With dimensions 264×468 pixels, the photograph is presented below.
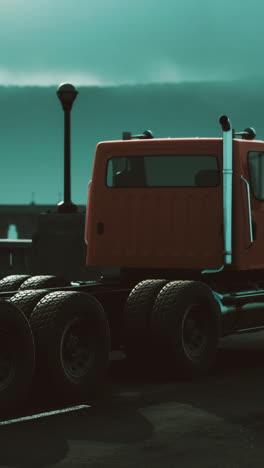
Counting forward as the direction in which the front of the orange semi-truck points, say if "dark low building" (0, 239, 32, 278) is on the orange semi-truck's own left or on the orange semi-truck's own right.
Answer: on the orange semi-truck's own left

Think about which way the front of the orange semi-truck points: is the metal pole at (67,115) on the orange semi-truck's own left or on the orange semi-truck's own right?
on the orange semi-truck's own left

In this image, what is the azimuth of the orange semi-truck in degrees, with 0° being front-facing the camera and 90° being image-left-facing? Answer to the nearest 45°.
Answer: approximately 225°
